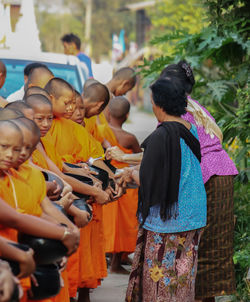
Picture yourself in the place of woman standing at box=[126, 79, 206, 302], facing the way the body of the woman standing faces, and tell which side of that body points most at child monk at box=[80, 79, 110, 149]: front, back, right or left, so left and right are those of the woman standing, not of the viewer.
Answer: front

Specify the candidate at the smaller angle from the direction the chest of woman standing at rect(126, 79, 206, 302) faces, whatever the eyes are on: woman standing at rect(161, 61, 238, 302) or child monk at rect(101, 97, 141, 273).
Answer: the child monk

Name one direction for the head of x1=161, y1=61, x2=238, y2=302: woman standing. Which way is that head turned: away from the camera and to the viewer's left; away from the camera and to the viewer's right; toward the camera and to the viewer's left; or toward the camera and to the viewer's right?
away from the camera and to the viewer's left

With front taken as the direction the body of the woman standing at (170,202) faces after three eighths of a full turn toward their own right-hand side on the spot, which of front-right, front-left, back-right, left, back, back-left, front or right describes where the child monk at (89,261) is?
back-left

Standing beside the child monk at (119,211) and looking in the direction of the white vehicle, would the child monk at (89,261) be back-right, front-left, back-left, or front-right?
back-left

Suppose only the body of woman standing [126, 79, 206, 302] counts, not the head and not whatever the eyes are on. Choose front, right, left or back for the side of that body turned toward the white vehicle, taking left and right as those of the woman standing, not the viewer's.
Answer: front

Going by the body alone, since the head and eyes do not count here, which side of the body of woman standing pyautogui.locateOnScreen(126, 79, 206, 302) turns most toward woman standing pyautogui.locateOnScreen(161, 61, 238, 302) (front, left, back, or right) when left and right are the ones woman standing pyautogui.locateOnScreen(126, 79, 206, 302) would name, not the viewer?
right

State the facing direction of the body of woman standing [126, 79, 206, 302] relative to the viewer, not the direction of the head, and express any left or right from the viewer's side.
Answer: facing away from the viewer and to the left of the viewer

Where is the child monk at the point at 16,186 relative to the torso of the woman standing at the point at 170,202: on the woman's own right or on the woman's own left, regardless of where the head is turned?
on the woman's own left
